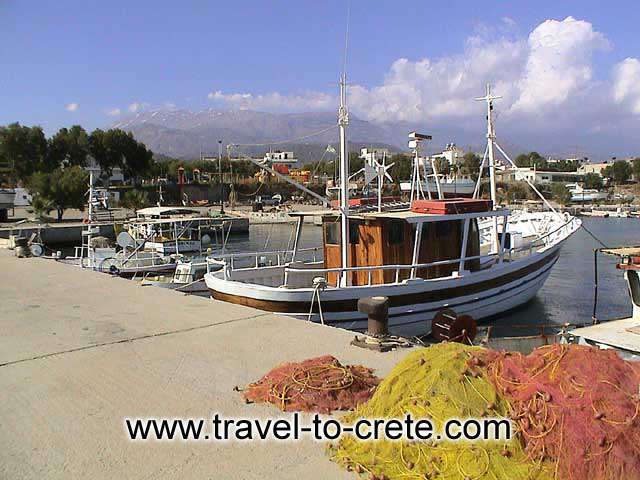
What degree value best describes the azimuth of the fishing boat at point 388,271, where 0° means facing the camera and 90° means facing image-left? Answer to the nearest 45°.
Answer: approximately 225°

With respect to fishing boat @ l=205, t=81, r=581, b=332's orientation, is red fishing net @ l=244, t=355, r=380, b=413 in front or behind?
behind

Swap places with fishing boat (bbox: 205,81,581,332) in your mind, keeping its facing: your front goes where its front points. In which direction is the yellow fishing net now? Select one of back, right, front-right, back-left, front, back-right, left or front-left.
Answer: back-right

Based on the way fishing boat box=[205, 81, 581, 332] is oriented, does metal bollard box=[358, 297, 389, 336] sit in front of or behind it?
behind

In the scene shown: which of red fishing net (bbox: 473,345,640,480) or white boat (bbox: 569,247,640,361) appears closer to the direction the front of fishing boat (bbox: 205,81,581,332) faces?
the white boat

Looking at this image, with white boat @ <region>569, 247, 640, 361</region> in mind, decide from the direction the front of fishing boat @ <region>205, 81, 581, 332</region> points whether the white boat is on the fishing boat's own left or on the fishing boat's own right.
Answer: on the fishing boat's own right
